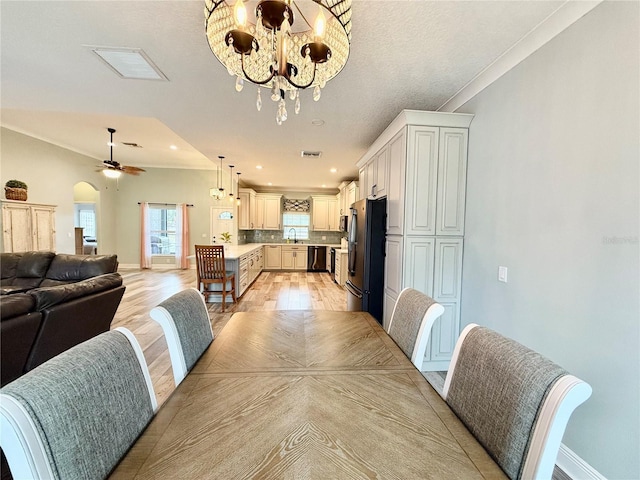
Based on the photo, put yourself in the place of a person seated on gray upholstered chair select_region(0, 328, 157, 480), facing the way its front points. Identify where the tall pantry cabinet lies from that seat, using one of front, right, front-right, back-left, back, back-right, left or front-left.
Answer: front-left

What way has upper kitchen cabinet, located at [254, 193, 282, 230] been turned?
toward the camera

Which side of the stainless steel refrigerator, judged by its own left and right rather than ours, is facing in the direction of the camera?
left

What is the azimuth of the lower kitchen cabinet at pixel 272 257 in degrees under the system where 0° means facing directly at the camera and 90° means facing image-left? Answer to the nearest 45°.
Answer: approximately 0°

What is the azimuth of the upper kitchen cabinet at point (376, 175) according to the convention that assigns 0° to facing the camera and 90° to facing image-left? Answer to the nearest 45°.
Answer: approximately 90°

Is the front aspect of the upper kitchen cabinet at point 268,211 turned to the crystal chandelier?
yes

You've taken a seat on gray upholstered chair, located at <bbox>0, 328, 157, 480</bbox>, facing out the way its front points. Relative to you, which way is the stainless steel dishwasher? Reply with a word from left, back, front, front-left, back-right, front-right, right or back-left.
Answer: left

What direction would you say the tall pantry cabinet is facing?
to the viewer's left

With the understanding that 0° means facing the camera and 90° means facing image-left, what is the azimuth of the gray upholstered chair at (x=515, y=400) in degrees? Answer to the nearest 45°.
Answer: approximately 45°

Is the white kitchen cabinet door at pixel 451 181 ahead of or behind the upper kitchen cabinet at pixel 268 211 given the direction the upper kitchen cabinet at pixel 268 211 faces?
ahead

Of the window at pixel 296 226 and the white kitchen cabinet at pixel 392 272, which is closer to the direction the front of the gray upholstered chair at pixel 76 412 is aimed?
the white kitchen cabinet

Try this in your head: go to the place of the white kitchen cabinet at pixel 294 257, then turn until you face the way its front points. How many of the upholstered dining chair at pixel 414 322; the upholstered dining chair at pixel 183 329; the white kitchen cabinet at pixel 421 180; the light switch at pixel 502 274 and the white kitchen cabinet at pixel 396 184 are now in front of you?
5

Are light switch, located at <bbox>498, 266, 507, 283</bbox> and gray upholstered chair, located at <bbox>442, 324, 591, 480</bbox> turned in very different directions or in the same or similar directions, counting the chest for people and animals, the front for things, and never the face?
same or similar directions

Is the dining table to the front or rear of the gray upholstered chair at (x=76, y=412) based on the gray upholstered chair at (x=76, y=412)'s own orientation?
to the front

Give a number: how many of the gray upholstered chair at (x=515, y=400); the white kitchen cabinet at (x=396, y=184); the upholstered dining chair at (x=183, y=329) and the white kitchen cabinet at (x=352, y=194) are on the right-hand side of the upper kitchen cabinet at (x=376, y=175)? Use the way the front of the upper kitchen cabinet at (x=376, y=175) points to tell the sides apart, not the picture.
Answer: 1

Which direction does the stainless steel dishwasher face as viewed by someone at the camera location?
facing the viewer

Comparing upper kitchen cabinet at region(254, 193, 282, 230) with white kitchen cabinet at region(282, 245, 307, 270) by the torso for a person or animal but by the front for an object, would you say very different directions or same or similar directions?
same or similar directions

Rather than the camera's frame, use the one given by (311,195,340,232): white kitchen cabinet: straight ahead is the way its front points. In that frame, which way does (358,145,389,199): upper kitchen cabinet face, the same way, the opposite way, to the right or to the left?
to the right
